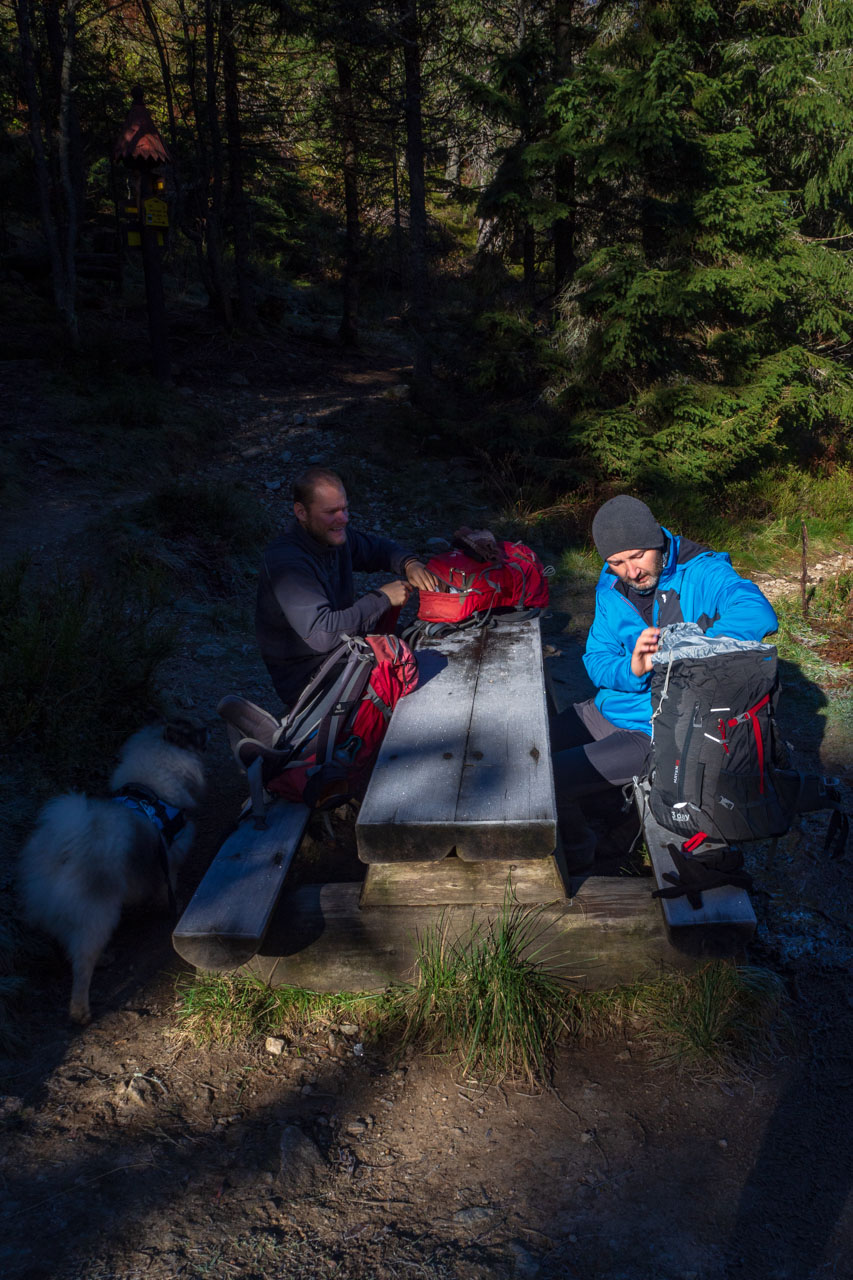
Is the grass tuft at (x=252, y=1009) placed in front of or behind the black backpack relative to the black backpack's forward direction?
in front

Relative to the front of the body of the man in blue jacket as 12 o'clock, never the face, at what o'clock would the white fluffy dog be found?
The white fluffy dog is roughly at 12 o'clock from the man in blue jacket.

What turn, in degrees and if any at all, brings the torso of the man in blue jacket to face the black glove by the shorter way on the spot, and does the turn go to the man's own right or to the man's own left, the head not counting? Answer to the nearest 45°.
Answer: approximately 45° to the man's own left

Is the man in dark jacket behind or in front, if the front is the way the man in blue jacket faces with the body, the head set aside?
in front

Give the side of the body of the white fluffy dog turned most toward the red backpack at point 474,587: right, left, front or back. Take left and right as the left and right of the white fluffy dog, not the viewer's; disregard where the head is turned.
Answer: front

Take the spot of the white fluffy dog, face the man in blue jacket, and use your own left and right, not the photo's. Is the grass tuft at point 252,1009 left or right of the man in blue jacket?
right

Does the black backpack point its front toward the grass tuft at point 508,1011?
yes

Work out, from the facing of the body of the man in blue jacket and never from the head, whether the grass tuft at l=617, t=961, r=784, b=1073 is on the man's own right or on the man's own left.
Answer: on the man's own left

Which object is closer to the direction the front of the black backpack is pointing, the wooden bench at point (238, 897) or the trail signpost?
the wooden bench

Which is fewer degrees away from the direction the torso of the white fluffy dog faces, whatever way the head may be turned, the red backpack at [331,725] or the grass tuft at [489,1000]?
the red backpack

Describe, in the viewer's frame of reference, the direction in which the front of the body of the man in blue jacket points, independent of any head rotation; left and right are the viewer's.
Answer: facing the viewer and to the left of the viewer

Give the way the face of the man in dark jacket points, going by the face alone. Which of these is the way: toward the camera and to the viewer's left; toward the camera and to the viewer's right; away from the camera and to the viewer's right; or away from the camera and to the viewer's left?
toward the camera and to the viewer's right

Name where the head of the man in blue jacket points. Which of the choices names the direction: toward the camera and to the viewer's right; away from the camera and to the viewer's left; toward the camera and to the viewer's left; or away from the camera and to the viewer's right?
toward the camera and to the viewer's left

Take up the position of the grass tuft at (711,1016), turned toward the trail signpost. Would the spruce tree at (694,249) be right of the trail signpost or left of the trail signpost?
right

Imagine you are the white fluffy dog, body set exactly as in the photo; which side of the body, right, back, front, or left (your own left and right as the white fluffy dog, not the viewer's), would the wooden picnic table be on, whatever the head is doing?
right
